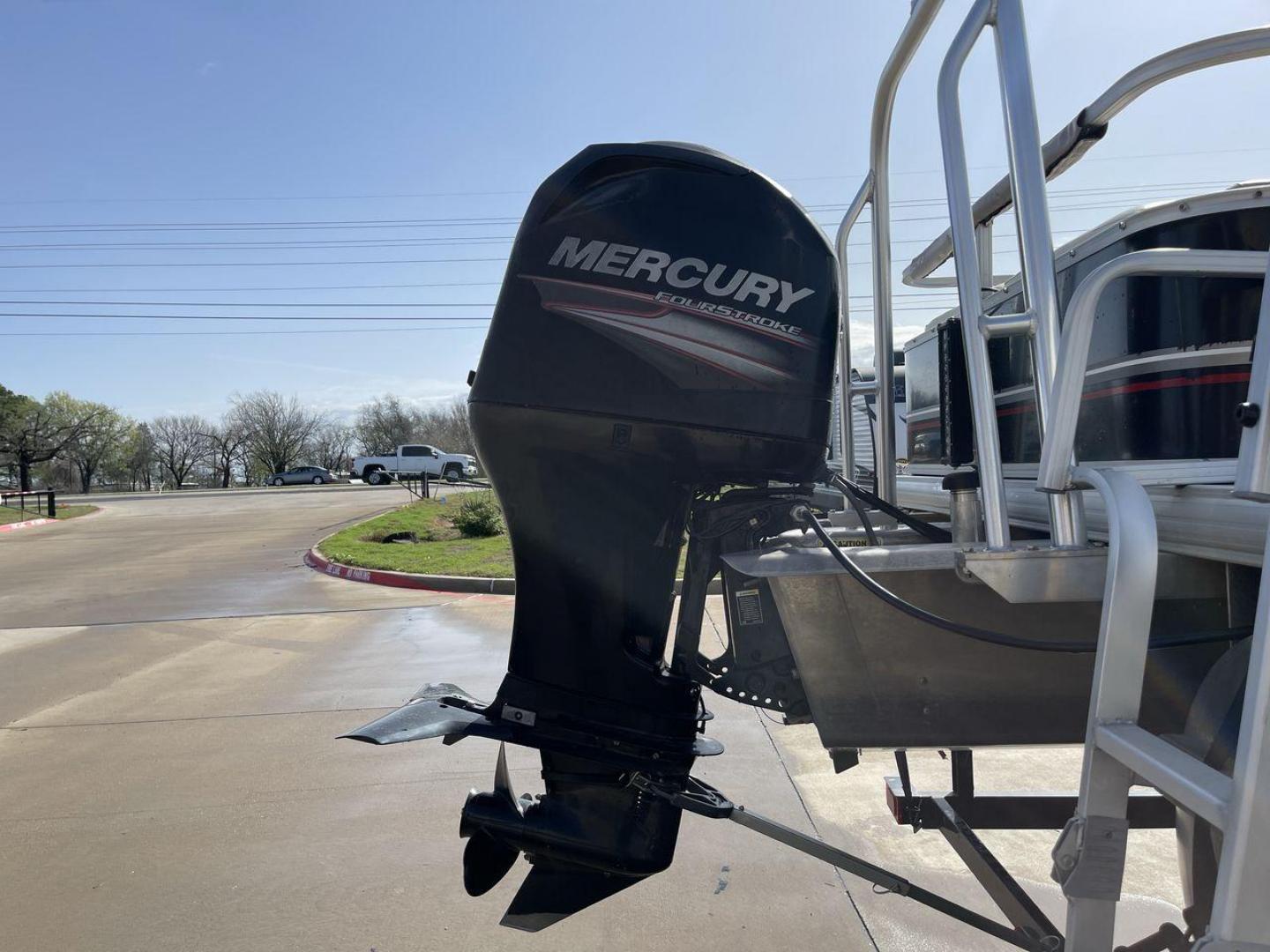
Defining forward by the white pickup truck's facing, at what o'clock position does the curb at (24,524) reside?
The curb is roughly at 4 o'clock from the white pickup truck.

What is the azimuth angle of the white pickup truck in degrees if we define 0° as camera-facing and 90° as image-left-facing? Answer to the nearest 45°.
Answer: approximately 270°

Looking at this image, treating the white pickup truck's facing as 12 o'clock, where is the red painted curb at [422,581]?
The red painted curb is roughly at 3 o'clock from the white pickup truck.

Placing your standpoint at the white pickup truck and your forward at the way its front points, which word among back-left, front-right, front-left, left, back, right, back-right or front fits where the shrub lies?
right

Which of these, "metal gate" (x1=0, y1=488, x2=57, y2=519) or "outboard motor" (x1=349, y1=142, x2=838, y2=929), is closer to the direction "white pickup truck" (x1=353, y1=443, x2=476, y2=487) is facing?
the outboard motor

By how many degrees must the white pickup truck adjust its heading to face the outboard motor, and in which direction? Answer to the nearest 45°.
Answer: approximately 90° to its right

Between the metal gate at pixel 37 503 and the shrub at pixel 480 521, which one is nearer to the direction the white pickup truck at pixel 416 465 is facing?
the shrub

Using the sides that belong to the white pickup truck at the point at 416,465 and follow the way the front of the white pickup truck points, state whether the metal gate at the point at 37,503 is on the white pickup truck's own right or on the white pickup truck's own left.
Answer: on the white pickup truck's own right
